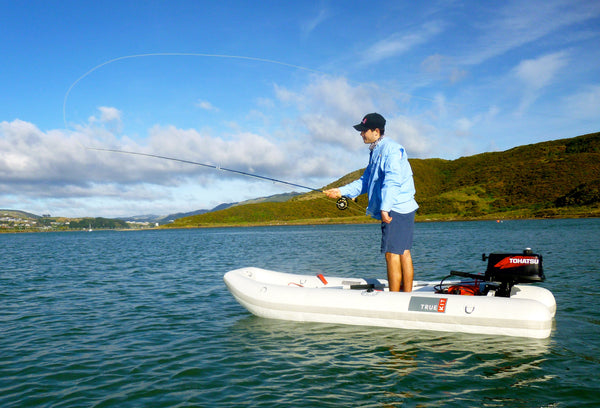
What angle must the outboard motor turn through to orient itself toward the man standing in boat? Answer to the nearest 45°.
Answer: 0° — it already faces them

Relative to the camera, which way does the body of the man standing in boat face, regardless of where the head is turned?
to the viewer's left

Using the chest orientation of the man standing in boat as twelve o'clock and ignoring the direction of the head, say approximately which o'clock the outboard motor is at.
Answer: The outboard motor is roughly at 6 o'clock from the man standing in boat.

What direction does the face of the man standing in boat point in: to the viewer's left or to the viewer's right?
to the viewer's left

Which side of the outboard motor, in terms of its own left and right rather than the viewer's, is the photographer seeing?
left

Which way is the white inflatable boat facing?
to the viewer's left

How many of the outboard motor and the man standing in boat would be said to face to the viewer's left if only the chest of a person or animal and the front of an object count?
2
